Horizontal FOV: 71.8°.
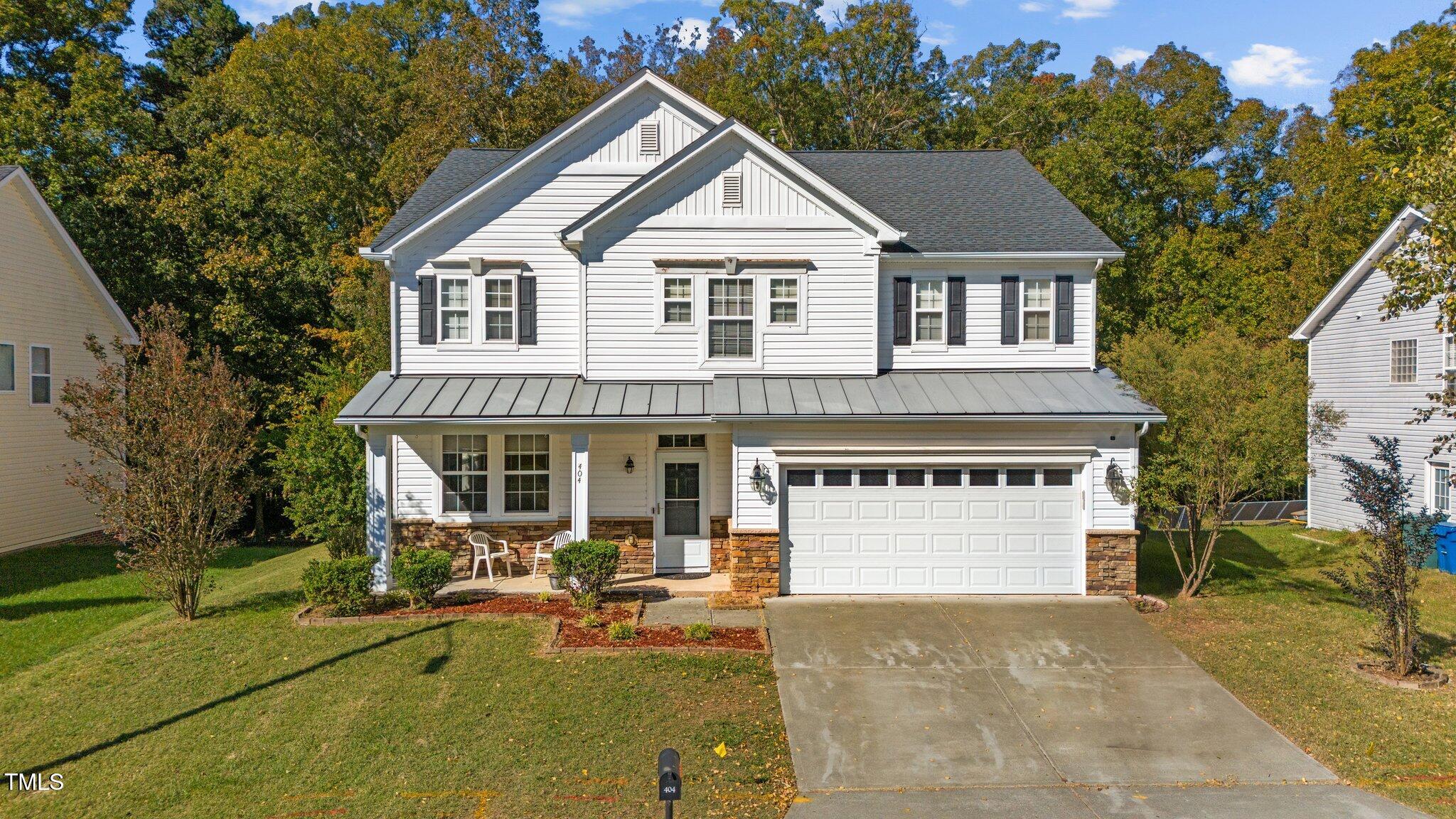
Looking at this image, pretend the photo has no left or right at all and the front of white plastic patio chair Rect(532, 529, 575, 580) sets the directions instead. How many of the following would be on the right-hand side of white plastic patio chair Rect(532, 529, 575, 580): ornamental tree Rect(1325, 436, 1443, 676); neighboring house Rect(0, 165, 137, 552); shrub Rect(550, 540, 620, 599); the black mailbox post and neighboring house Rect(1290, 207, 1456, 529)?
1

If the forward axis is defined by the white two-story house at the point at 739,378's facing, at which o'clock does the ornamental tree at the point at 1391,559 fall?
The ornamental tree is roughly at 10 o'clock from the white two-story house.

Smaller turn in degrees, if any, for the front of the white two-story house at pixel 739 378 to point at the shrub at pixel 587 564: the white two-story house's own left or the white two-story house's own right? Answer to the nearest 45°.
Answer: approximately 45° to the white two-story house's own right

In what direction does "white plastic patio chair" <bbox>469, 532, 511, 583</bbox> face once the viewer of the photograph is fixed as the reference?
facing the viewer and to the right of the viewer

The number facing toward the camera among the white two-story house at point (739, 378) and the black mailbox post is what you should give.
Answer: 2

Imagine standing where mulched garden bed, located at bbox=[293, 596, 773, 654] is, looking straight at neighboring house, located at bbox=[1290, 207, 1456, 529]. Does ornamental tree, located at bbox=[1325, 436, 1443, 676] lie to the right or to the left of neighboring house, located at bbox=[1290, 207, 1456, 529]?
right

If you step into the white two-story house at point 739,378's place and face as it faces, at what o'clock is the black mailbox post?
The black mailbox post is roughly at 12 o'clock from the white two-story house.

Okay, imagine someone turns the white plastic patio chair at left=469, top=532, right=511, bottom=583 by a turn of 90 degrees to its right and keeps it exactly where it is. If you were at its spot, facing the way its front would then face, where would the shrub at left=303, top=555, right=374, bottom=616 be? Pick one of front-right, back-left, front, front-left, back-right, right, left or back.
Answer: front

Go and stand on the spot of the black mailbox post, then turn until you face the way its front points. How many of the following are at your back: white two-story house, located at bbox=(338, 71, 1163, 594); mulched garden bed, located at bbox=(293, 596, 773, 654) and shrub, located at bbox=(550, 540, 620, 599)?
3

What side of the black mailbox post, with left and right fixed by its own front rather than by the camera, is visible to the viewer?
front

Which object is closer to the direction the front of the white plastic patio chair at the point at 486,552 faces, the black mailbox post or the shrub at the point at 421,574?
the black mailbox post

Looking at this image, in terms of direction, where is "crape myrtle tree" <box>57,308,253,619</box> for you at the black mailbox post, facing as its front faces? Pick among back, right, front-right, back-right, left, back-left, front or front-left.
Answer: back-right

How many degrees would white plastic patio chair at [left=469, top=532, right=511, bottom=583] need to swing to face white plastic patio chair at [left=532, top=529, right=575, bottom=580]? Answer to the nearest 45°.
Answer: approximately 45° to its left

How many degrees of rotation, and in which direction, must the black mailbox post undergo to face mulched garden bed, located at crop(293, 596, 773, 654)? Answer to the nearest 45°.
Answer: approximately 180°
